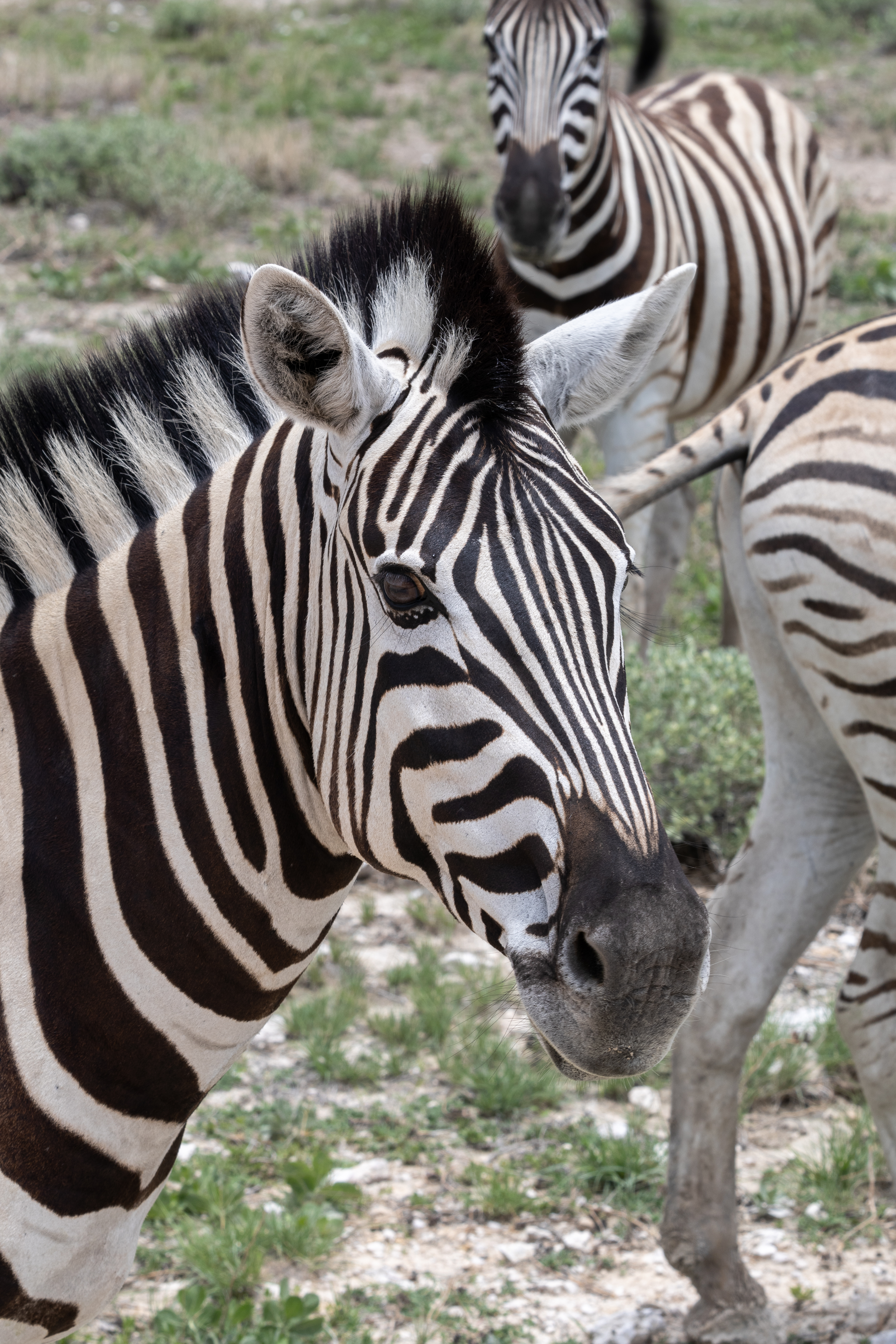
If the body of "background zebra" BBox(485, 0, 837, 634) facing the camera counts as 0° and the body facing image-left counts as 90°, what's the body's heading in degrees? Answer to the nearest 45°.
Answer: approximately 45°

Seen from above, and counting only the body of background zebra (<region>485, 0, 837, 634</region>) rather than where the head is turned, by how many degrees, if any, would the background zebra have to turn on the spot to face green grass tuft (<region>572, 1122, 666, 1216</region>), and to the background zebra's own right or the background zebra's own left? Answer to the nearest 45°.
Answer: approximately 45° to the background zebra's own left

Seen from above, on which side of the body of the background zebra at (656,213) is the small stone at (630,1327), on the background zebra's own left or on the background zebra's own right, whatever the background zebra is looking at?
on the background zebra's own left

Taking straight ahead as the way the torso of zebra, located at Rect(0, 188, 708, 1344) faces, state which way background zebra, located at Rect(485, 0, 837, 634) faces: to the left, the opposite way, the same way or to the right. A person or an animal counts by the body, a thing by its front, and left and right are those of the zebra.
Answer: to the right
